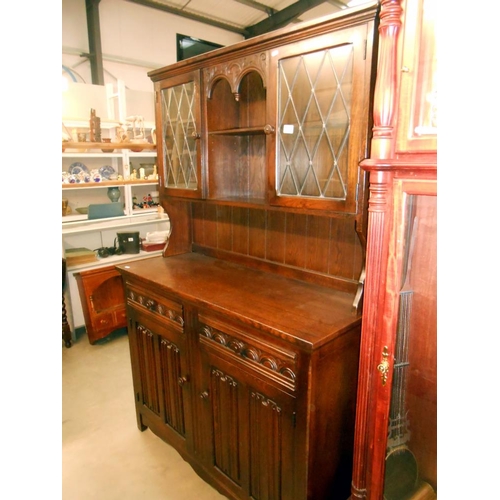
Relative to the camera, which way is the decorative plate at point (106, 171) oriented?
toward the camera

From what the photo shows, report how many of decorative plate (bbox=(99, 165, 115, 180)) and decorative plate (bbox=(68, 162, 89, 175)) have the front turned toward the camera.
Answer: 2

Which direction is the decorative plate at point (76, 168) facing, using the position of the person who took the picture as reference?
facing the viewer

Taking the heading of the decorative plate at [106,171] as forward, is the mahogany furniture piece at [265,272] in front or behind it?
in front

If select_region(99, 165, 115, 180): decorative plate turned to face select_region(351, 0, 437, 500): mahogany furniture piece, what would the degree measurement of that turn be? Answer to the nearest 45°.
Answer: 0° — it already faces it

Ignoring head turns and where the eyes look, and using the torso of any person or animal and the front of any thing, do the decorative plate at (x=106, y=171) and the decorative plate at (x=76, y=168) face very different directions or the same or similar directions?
same or similar directions

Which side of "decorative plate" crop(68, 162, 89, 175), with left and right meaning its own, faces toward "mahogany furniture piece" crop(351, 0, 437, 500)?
front
